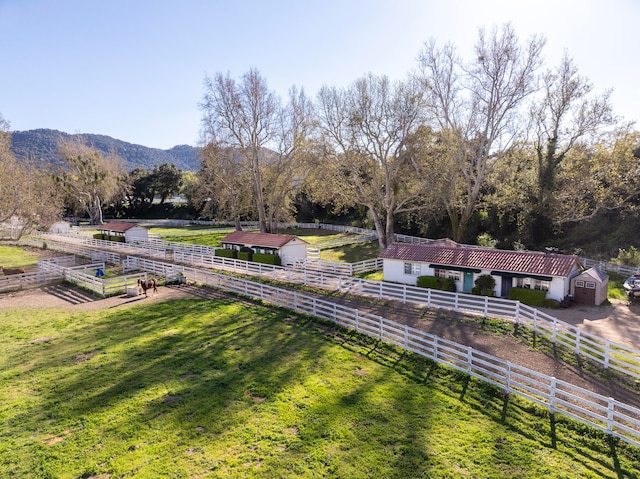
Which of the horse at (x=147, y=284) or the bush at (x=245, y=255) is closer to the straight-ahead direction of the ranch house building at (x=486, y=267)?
the horse

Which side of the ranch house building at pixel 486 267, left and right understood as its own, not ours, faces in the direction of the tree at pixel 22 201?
right

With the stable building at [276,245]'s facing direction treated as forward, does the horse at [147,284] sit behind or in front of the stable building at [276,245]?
in front

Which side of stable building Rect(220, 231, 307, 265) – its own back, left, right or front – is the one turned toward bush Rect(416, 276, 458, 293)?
left

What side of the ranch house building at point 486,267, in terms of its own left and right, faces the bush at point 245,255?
right

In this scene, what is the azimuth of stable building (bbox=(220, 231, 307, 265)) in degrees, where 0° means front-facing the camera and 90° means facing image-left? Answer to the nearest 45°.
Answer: approximately 45°

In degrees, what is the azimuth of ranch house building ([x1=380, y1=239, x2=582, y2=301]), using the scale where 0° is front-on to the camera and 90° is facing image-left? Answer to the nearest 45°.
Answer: approximately 0°

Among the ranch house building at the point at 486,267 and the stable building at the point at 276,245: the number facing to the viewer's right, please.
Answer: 0

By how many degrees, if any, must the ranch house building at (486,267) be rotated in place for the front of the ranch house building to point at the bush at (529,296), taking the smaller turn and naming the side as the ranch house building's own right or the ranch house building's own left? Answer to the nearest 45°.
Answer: approximately 45° to the ranch house building's own left

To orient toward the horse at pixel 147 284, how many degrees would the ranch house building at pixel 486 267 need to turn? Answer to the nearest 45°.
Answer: approximately 90° to its right

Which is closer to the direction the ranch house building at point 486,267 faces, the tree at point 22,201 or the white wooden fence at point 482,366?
the white wooden fence

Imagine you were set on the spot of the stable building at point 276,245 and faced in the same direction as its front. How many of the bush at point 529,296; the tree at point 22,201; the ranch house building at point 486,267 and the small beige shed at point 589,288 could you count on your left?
3

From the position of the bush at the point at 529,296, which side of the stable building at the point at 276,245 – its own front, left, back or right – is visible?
left

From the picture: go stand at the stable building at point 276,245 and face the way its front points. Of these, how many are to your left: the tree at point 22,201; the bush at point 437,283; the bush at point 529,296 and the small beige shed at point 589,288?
3

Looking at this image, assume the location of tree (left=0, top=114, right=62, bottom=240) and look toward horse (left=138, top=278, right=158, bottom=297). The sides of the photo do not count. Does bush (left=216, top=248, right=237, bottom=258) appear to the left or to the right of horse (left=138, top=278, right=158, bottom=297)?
left

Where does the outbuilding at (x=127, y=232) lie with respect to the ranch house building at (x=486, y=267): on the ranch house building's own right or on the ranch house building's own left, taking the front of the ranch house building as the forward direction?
on the ranch house building's own right
